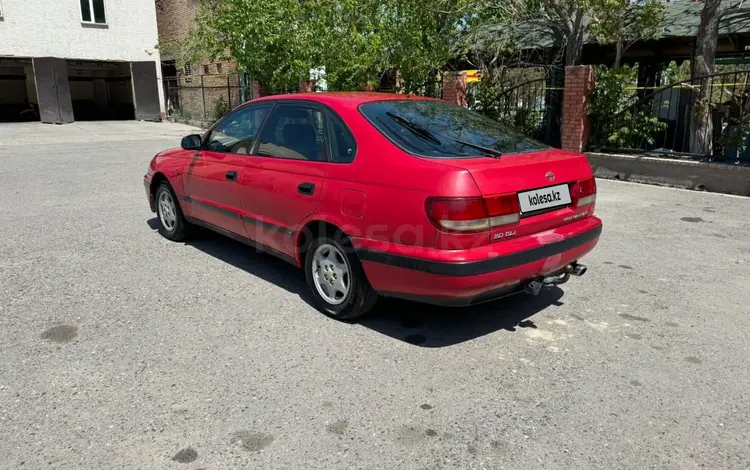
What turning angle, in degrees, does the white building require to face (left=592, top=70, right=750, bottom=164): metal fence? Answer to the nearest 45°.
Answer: approximately 45° to its left

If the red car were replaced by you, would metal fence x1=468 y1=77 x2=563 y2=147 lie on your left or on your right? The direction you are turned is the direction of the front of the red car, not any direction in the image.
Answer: on your right

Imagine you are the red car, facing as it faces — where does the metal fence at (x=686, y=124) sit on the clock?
The metal fence is roughly at 3 o'clock from the red car.

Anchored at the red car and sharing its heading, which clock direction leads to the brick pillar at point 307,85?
The brick pillar is roughly at 1 o'clock from the red car.

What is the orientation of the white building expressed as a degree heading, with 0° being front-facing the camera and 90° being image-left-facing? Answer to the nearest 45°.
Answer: approximately 0°

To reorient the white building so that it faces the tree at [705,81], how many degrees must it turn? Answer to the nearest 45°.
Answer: approximately 45° to its left

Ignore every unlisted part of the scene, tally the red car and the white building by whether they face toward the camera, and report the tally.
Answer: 1

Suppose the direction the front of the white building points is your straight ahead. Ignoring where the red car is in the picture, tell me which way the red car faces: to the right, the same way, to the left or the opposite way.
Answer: the opposite way

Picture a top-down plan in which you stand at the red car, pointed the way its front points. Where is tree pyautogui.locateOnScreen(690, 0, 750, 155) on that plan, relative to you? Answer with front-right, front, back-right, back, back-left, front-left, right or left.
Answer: right

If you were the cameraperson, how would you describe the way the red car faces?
facing away from the viewer and to the left of the viewer

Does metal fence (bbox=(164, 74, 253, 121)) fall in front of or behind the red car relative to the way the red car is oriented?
in front

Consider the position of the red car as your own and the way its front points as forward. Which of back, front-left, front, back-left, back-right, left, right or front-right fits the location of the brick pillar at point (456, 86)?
front-right
